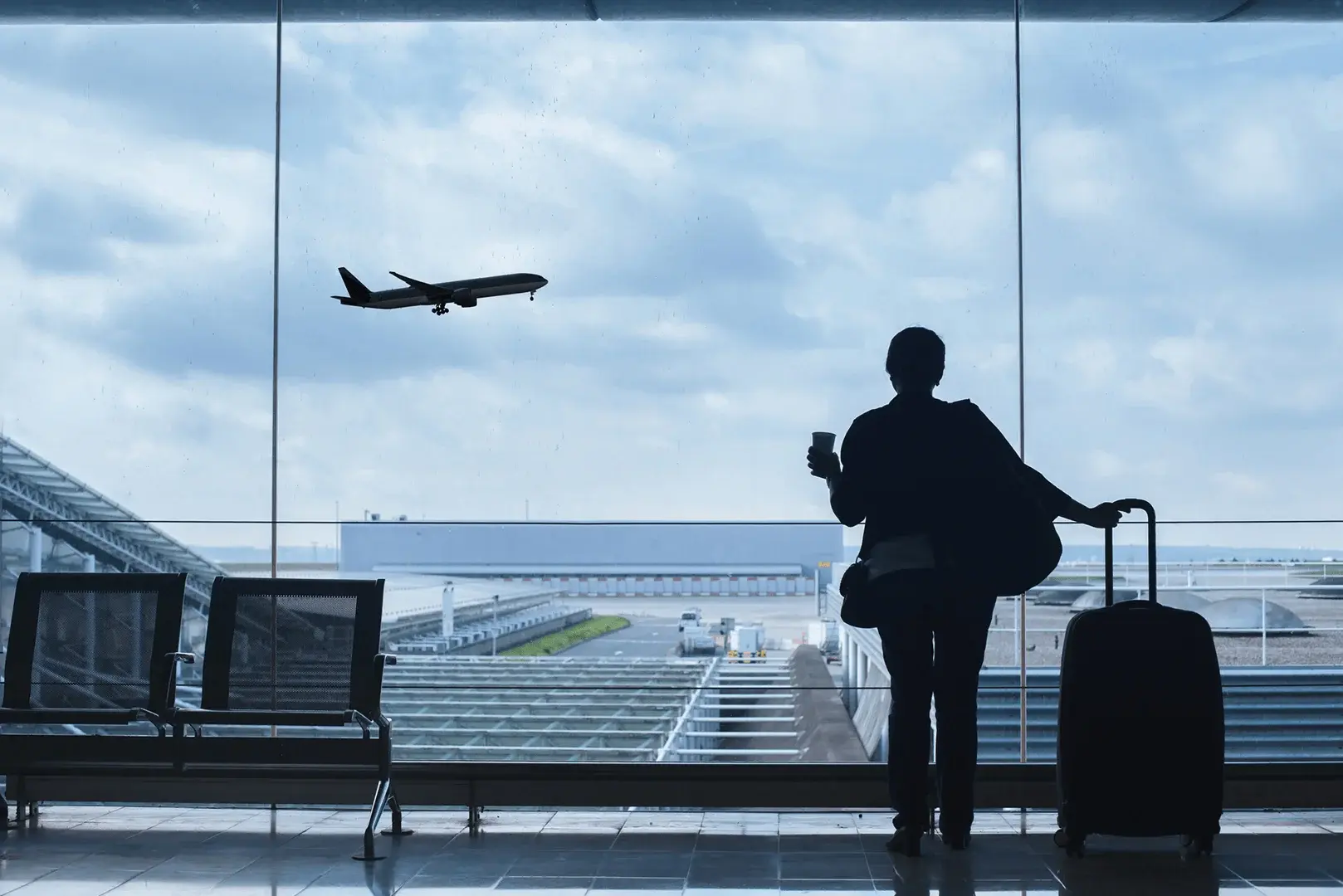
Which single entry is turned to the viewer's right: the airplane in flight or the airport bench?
the airplane in flight

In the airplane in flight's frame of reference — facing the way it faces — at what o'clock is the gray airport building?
The gray airport building is roughly at 2 o'clock from the airplane in flight.

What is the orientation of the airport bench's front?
away from the camera

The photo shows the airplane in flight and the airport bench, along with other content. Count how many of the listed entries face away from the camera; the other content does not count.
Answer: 1

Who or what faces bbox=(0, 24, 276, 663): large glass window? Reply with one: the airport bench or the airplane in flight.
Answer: the airport bench

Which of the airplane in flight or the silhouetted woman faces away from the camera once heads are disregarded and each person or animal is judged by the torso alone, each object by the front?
the silhouetted woman

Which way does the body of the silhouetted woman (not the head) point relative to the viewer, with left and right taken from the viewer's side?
facing away from the viewer

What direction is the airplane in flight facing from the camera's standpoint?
to the viewer's right

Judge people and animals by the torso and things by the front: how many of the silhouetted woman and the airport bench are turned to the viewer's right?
0
